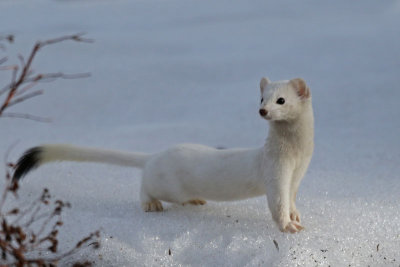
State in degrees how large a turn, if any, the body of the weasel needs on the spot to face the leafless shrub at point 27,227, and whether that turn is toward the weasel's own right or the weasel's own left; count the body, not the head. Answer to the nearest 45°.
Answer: approximately 135° to the weasel's own right

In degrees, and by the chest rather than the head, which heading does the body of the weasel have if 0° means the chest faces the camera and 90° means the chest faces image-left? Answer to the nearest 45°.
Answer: approximately 270°
